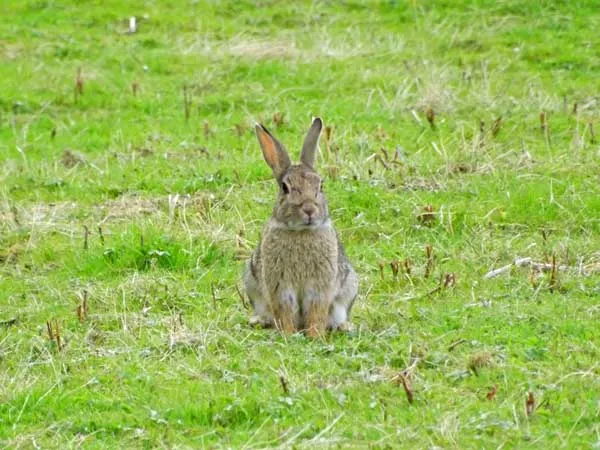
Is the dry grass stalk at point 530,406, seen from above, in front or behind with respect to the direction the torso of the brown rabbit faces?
in front

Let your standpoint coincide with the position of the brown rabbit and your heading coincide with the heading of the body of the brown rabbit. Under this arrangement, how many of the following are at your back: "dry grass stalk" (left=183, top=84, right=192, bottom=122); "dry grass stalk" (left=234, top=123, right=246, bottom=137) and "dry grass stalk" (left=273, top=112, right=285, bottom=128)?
3

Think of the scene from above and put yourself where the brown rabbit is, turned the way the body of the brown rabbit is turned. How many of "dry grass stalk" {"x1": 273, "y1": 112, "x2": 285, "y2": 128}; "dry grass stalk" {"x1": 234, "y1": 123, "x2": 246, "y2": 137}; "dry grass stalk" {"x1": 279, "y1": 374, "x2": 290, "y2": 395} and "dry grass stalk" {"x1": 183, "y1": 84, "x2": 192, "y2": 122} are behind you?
3

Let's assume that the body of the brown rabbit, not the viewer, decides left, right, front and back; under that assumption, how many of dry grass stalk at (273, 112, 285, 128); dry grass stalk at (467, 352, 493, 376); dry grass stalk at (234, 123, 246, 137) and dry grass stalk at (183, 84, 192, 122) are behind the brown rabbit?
3

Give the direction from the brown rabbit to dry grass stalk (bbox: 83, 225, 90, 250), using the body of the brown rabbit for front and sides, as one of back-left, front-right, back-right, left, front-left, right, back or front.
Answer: back-right

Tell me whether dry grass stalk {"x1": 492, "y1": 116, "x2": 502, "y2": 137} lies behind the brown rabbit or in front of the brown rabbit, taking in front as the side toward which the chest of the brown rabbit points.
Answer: behind

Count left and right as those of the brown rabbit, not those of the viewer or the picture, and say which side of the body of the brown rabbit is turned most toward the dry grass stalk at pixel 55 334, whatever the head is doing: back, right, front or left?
right

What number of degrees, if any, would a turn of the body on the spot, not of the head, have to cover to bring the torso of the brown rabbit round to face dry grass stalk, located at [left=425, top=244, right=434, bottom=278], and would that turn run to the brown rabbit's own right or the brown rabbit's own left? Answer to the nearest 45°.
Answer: approximately 135° to the brown rabbit's own left

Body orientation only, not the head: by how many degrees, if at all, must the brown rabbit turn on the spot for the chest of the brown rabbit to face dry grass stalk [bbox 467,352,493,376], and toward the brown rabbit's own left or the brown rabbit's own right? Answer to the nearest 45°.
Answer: approximately 45° to the brown rabbit's own left

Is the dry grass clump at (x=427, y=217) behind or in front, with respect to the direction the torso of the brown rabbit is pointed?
behind

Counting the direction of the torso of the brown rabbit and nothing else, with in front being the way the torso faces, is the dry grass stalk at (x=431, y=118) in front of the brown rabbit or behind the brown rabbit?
behind

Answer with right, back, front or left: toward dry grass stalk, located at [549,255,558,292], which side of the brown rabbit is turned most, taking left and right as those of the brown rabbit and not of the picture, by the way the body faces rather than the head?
left

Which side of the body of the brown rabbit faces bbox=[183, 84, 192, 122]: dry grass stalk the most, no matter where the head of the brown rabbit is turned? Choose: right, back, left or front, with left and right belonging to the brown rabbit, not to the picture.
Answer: back

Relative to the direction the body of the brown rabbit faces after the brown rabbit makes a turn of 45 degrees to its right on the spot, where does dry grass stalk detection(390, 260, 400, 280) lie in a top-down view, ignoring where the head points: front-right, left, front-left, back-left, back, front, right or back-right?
back

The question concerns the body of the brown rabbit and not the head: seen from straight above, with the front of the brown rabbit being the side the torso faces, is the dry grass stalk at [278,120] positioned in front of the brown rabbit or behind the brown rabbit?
behind

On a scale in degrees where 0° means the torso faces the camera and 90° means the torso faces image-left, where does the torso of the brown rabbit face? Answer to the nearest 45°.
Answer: approximately 0°
